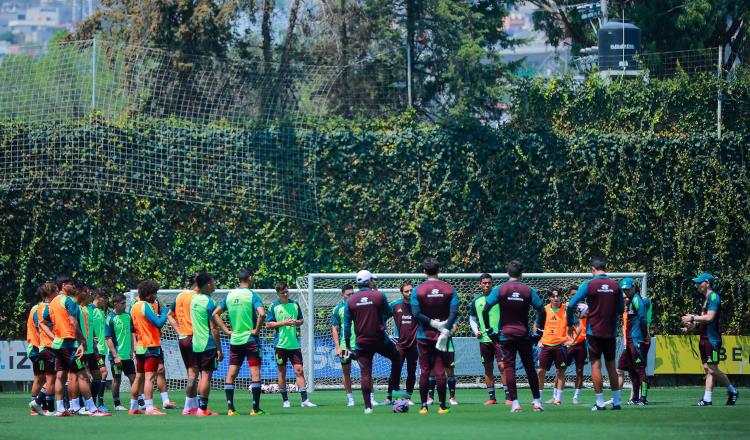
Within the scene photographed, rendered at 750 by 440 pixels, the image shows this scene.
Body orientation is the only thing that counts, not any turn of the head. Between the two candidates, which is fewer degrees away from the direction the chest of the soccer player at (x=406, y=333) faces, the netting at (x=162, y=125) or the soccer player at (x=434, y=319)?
the soccer player

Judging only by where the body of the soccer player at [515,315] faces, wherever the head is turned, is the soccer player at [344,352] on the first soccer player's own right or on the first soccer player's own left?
on the first soccer player's own left

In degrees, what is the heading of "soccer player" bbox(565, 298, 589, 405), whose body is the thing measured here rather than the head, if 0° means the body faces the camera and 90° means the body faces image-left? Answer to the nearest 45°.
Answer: approximately 45°

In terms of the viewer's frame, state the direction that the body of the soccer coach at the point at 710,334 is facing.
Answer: to the viewer's left

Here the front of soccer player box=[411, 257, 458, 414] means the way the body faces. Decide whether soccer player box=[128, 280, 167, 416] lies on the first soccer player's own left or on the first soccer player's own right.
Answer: on the first soccer player's own left

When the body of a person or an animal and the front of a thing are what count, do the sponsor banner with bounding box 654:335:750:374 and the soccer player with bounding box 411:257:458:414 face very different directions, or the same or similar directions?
very different directions

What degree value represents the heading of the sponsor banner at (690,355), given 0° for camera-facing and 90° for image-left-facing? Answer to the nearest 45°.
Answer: approximately 0°

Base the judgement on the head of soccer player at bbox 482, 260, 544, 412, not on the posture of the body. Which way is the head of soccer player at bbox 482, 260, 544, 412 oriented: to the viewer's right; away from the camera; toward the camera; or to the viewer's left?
away from the camera

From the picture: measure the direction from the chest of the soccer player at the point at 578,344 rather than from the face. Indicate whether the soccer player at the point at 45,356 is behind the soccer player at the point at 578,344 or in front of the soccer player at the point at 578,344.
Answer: in front

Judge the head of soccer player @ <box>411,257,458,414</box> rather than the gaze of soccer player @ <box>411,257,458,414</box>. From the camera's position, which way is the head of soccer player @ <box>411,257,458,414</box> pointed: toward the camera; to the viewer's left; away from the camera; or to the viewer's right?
away from the camera

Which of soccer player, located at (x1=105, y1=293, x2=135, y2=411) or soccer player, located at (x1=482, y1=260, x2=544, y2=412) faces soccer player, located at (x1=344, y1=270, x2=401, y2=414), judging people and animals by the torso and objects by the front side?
soccer player, located at (x1=105, y1=293, x2=135, y2=411)

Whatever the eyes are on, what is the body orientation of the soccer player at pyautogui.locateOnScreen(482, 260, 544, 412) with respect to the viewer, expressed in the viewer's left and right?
facing away from the viewer
